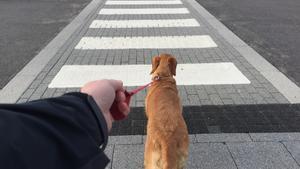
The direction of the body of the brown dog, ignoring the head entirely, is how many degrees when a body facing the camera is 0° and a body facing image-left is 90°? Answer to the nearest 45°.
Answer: approximately 180°
